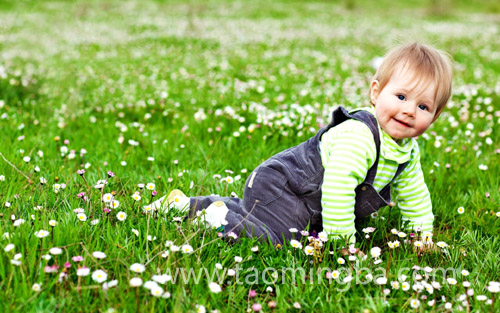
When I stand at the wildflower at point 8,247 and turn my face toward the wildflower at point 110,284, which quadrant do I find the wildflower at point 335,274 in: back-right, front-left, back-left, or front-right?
front-left

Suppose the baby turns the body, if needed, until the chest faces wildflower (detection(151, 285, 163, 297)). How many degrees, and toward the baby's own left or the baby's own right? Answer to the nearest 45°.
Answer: approximately 90° to the baby's own right

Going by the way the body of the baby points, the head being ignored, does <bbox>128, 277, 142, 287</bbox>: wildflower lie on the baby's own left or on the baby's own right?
on the baby's own right

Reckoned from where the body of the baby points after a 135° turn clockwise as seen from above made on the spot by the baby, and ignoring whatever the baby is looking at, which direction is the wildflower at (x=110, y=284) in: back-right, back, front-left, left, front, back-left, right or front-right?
front-left

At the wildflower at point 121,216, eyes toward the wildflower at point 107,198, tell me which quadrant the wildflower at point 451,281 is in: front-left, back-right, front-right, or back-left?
back-right

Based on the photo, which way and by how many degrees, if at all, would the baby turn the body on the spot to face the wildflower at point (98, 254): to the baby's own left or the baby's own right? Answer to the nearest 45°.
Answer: approximately 90° to the baby's own right

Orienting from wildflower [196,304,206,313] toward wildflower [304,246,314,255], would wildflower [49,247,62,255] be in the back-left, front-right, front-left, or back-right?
back-left

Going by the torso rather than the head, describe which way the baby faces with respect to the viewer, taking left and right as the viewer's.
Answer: facing the viewer and to the right of the viewer

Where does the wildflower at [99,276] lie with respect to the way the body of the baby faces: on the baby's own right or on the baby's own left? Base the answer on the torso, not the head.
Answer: on the baby's own right
